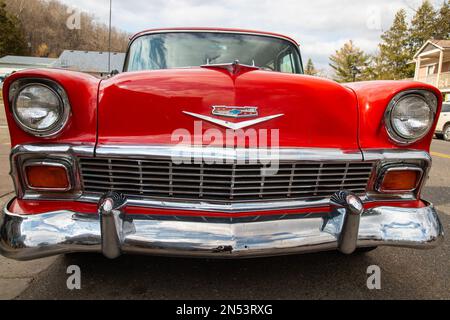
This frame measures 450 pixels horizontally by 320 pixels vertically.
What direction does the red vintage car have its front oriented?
toward the camera

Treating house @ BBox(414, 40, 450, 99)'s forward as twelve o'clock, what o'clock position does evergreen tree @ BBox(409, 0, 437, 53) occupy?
The evergreen tree is roughly at 4 o'clock from the house.

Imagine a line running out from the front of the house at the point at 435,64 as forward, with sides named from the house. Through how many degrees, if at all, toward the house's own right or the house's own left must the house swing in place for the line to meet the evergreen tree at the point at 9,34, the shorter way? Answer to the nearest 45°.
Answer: approximately 45° to the house's own right

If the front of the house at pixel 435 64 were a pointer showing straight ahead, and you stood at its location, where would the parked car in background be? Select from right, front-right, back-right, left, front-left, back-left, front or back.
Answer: front-left

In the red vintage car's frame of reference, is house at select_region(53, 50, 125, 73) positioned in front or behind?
behind

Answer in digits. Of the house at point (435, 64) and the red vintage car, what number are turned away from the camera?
0

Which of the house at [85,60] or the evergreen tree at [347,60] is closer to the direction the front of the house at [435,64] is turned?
the house

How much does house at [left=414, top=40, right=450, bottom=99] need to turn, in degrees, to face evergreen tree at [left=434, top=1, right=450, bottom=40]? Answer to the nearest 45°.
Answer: approximately 135° to its right

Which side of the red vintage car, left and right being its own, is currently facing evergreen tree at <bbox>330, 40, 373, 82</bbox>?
back
